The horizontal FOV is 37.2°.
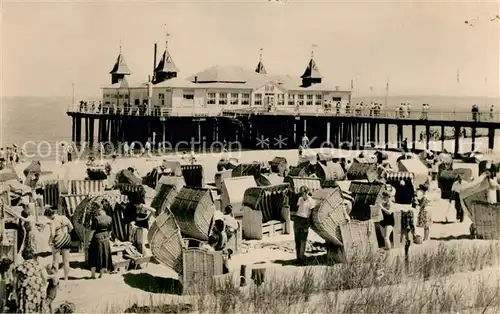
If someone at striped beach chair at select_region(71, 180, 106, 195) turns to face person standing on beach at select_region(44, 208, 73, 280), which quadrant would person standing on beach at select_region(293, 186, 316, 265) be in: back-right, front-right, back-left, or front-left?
front-left
